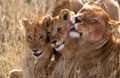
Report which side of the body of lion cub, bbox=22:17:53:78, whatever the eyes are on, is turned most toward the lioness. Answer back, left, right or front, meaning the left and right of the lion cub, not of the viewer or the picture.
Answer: left

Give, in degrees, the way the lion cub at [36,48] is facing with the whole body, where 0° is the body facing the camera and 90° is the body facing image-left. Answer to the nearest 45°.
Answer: approximately 0°
